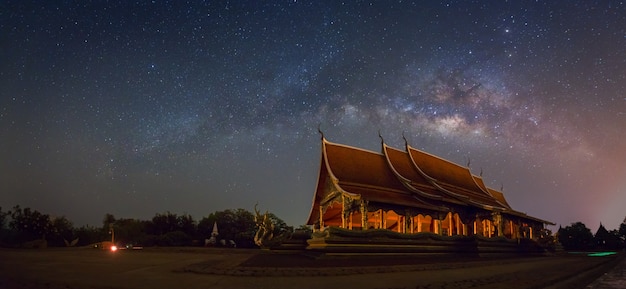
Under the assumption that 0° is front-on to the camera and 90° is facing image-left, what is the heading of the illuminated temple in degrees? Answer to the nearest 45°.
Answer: approximately 45°

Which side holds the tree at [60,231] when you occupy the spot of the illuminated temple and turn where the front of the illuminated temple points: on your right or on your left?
on your right

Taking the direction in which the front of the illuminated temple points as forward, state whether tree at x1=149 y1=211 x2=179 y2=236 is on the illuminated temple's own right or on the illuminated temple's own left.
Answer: on the illuminated temple's own right

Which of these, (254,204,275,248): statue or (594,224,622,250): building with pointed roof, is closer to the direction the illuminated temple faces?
the statue

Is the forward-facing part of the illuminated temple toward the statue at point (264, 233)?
yes

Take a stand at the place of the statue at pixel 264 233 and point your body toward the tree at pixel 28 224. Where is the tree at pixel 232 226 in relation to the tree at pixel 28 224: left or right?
right
